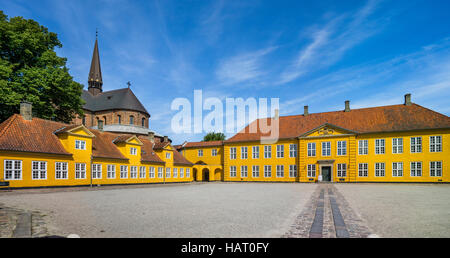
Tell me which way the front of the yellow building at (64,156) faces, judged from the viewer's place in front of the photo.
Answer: facing the viewer and to the right of the viewer
